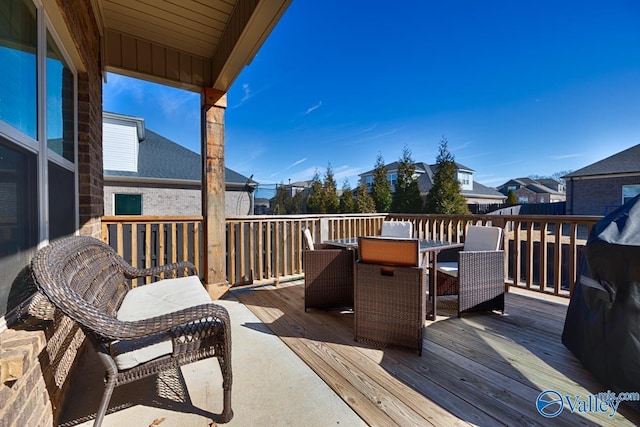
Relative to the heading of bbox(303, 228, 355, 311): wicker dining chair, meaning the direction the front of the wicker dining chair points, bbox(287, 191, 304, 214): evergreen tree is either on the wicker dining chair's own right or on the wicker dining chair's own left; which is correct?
on the wicker dining chair's own left

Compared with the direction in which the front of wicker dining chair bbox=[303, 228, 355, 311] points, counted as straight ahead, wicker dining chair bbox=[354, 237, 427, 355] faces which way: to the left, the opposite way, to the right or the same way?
to the left

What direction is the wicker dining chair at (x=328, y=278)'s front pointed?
to the viewer's right

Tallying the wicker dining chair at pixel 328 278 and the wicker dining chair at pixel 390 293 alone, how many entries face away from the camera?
1

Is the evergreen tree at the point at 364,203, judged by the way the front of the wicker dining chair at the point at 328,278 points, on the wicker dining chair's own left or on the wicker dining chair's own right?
on the wicker dining chair's own left

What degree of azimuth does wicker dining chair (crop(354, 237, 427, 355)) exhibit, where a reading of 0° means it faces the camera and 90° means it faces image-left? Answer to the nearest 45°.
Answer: approximately 180°

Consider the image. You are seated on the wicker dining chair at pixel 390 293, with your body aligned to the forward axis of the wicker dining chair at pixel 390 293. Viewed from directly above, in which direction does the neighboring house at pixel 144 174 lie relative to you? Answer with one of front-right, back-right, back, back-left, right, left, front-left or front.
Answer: front-left

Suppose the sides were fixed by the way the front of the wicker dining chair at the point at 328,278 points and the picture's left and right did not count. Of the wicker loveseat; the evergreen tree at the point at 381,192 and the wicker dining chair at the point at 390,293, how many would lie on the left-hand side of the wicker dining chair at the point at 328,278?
1

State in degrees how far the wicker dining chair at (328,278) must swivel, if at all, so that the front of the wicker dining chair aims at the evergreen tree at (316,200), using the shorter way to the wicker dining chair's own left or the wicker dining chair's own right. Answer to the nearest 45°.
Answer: approximately 90° to the wicker dining chair's own left

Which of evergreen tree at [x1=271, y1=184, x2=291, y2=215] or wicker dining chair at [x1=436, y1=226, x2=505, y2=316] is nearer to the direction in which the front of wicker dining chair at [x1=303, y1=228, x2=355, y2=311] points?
the wicker dining chair

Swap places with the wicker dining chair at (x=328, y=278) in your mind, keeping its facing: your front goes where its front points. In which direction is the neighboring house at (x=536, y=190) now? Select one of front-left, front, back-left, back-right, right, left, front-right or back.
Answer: front-left

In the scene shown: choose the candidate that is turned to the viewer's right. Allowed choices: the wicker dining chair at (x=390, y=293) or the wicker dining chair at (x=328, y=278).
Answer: the wicker dining chair at (x=328, y=278)

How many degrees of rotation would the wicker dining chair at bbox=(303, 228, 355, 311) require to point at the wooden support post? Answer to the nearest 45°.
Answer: approximately 180°

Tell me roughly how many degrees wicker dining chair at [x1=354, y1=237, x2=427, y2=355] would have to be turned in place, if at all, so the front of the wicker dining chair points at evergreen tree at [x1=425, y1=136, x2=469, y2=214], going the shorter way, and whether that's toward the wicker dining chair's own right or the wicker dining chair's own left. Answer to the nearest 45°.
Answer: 0° — it already faces it
